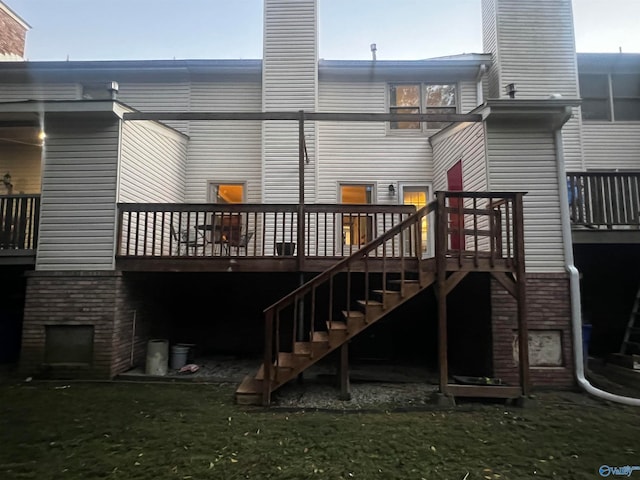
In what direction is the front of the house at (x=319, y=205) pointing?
away from the camera
